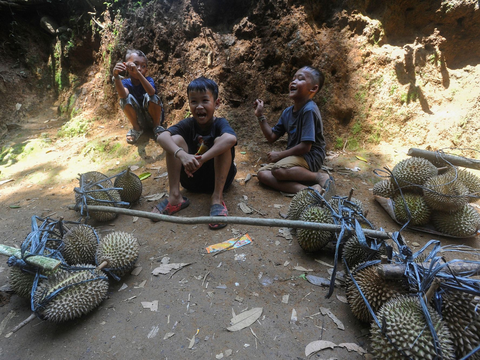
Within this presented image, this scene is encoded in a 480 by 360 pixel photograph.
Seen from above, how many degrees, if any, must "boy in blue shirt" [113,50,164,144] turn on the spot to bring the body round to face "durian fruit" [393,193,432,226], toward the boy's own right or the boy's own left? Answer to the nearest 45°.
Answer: approximately 45° to the boy's own left

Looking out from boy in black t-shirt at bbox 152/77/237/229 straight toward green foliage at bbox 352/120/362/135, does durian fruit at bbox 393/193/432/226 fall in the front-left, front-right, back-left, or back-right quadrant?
front-right

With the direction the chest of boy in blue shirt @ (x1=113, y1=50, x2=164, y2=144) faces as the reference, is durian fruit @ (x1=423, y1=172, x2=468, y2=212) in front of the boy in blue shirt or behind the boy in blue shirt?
in front

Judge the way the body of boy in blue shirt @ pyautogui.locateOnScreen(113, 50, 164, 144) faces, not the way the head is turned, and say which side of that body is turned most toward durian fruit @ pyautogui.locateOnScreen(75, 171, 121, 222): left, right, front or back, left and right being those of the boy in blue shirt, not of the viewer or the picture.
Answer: front

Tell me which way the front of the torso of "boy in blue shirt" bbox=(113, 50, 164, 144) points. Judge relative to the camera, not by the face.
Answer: toward the camera

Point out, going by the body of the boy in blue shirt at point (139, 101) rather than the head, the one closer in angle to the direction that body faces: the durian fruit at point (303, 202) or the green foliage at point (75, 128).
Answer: the durian fruit

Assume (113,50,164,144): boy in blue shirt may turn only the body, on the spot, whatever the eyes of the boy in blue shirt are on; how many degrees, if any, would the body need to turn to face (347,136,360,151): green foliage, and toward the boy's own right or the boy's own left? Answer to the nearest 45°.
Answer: approximately 45° to the boy's own left

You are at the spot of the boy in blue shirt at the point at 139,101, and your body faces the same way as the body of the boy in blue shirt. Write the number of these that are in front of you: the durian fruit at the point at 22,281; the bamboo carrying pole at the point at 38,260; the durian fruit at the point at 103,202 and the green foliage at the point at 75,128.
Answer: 3

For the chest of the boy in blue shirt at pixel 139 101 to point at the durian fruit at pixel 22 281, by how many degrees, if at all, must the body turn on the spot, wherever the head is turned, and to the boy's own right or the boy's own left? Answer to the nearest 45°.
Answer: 0° — they already face it

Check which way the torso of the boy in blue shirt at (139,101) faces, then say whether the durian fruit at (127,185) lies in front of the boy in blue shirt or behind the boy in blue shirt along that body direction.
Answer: in front

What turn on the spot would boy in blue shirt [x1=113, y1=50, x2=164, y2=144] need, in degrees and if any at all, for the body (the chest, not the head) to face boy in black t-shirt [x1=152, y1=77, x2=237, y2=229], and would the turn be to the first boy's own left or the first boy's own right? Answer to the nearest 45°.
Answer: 0° — they already face them

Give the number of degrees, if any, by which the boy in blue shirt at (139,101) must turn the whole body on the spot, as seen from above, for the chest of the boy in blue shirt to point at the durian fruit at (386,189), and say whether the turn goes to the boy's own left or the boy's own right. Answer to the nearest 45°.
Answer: approximately 45° to the boy's own left

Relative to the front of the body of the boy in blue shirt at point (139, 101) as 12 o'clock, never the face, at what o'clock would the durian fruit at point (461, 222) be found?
The durian fruit is roughly at 11 o'clock from the boy in blue shirt.

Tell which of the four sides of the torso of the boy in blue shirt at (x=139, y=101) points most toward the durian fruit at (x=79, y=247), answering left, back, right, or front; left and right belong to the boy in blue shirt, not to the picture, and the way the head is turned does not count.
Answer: front

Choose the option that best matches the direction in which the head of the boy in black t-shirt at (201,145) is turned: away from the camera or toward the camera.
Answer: toward the camera

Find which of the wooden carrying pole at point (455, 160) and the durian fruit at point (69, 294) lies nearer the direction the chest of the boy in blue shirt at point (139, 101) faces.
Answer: the durian fruit
